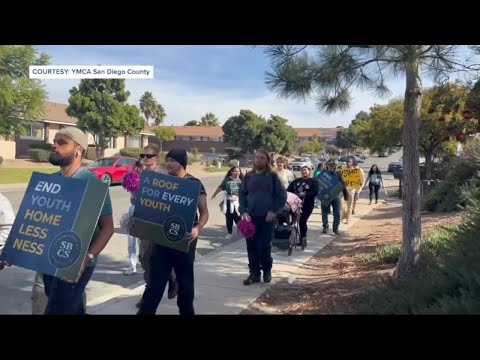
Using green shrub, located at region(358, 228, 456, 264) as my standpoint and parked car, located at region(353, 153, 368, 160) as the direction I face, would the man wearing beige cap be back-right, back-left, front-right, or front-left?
back-left

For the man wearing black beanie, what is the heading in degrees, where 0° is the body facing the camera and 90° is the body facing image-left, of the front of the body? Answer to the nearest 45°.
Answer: approximately 45°

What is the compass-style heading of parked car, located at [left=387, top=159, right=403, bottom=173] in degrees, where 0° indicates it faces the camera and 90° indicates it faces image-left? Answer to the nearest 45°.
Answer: approximately 45°

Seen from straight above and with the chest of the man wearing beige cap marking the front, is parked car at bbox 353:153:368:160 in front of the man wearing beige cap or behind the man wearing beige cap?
behind
